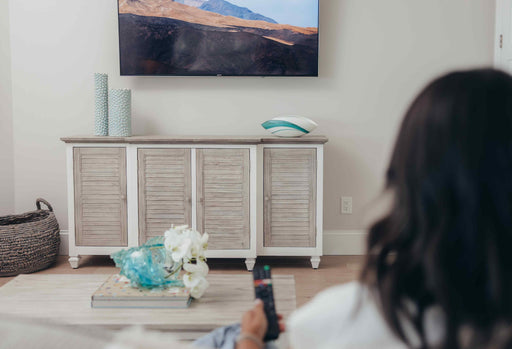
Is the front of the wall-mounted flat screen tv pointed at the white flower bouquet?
yes

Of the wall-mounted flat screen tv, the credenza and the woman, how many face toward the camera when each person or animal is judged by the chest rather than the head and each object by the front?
2

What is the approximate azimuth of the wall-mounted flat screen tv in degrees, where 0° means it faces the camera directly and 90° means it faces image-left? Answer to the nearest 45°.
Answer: approximately 0°

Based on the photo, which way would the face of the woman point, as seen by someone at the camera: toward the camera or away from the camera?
away from the camera

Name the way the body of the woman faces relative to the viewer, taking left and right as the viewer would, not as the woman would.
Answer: facing away from the viewer and to the left of the viewer

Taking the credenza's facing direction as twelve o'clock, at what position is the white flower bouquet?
The white flower bouquet is roughly at 12 o'clock from the credenza.

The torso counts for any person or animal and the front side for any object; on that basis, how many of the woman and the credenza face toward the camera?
1

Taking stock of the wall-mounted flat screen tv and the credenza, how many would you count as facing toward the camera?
2
